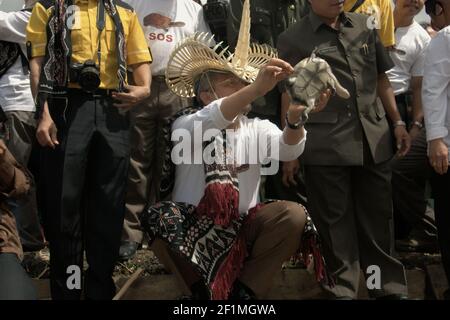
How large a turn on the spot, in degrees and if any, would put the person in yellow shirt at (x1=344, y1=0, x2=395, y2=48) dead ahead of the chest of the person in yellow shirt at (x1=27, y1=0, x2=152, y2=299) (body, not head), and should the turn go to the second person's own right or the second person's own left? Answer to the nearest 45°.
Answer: approximately 90° to the second person's own left

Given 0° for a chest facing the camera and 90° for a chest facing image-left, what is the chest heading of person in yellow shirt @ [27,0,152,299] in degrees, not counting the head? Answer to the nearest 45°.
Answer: approximately 0°
